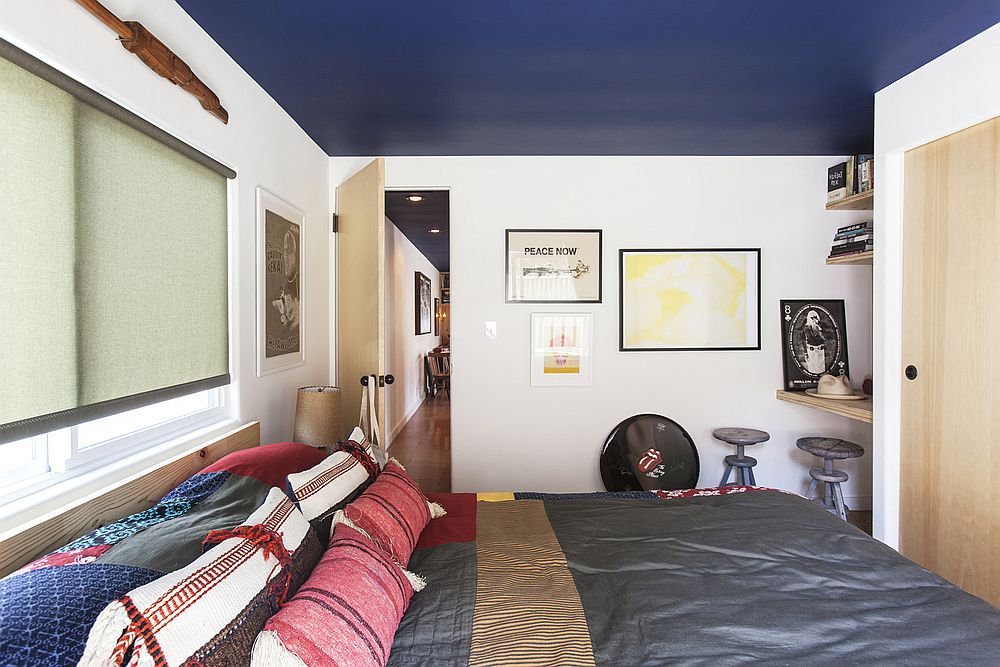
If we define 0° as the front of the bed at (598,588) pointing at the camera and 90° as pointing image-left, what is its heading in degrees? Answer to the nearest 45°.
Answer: approximately 270°

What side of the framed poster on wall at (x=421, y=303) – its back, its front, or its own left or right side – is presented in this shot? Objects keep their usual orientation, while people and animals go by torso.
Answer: right

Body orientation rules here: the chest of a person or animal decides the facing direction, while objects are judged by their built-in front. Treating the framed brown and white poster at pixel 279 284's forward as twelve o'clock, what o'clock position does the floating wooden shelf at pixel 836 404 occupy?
The floating wooden shelf is roughly at 11 o'clock from the framed brown and white poster.

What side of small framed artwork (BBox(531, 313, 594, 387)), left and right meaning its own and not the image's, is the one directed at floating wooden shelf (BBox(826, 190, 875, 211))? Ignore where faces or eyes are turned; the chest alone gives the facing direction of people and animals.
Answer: left

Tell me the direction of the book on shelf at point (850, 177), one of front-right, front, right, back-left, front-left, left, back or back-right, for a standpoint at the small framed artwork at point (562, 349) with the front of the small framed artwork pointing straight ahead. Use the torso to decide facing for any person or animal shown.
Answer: left

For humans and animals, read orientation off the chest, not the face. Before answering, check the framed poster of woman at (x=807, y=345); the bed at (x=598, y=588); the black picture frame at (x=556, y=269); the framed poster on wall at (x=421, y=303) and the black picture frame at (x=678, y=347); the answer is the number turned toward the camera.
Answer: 3

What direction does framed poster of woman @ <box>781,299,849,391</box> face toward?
toward the camera

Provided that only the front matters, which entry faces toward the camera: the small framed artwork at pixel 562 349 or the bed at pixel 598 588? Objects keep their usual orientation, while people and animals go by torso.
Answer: the small framed artwork

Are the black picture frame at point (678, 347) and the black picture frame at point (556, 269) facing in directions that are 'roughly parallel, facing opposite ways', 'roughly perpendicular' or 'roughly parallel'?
roughly parallel

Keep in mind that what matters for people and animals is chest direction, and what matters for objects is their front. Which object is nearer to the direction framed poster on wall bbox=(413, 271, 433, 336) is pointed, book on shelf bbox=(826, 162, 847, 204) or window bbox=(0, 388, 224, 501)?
the book on shelf

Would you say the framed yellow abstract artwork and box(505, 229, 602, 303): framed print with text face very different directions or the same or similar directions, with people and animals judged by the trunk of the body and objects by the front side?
same or similar directions

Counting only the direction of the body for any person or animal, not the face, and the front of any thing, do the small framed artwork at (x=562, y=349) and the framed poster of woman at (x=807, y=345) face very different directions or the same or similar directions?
same or similar directions

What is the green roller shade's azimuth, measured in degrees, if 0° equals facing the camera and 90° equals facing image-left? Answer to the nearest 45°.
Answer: approximately 315°

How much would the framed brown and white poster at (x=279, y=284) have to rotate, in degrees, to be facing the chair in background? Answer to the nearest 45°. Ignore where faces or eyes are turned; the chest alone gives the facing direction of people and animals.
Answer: approximately 90° to its left

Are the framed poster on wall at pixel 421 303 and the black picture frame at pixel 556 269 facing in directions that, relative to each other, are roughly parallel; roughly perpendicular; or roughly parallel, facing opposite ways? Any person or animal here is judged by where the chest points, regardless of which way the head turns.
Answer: roughly perpendicular

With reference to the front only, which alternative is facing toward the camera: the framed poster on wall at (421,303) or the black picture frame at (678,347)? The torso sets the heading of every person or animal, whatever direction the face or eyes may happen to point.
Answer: the black picture frame

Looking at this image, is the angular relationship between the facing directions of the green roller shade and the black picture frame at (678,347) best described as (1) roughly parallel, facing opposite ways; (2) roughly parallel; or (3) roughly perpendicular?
roughly perpendicular

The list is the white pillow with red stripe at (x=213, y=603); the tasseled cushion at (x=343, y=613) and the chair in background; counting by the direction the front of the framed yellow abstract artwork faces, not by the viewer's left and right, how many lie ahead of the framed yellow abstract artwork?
2

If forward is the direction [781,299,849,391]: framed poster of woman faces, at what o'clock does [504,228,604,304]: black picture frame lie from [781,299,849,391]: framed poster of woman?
The black picture frame is roughly at 2 o'clock from the framed poster of woman.

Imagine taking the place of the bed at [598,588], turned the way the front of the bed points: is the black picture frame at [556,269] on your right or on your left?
on your left
